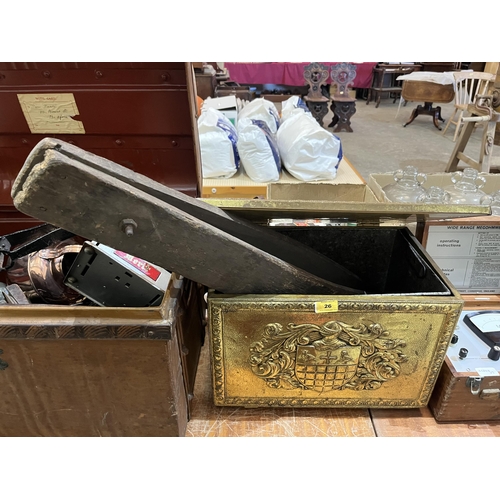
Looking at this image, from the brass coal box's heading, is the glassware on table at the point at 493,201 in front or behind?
behind

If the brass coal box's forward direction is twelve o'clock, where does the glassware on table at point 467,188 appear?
The glassware on table is roughly at 7 o'clock from the brass coal box.

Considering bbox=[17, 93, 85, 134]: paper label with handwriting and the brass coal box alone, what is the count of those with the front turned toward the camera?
2

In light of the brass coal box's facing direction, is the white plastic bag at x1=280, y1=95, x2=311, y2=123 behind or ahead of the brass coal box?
behind

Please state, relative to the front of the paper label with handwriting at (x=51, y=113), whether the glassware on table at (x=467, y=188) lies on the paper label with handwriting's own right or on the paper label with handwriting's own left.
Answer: on the paper label with handwriting's own left

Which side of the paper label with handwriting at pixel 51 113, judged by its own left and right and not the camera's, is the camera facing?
front

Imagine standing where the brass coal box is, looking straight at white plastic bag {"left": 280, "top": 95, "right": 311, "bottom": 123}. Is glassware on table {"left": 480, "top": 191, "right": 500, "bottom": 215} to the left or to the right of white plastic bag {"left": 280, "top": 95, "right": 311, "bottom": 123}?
right

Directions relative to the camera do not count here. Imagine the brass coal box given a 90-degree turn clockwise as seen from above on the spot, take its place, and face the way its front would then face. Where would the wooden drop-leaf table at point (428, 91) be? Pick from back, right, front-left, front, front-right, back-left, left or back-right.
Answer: right

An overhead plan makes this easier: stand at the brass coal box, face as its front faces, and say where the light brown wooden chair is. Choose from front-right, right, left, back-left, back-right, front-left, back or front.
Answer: back

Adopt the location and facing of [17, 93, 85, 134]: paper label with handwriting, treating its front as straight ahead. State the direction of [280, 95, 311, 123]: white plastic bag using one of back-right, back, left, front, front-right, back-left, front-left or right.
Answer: back-left

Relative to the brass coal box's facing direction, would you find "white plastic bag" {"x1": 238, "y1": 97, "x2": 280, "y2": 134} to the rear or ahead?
to the rear

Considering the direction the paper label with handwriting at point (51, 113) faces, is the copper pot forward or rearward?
forward

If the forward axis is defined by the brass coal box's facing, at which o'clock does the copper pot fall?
The copper pot is roughly at 3 o'clock from the brass coal box.
